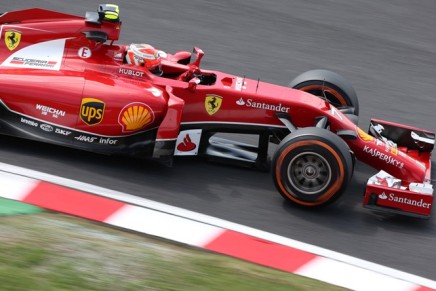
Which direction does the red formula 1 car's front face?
to the viewer's right
